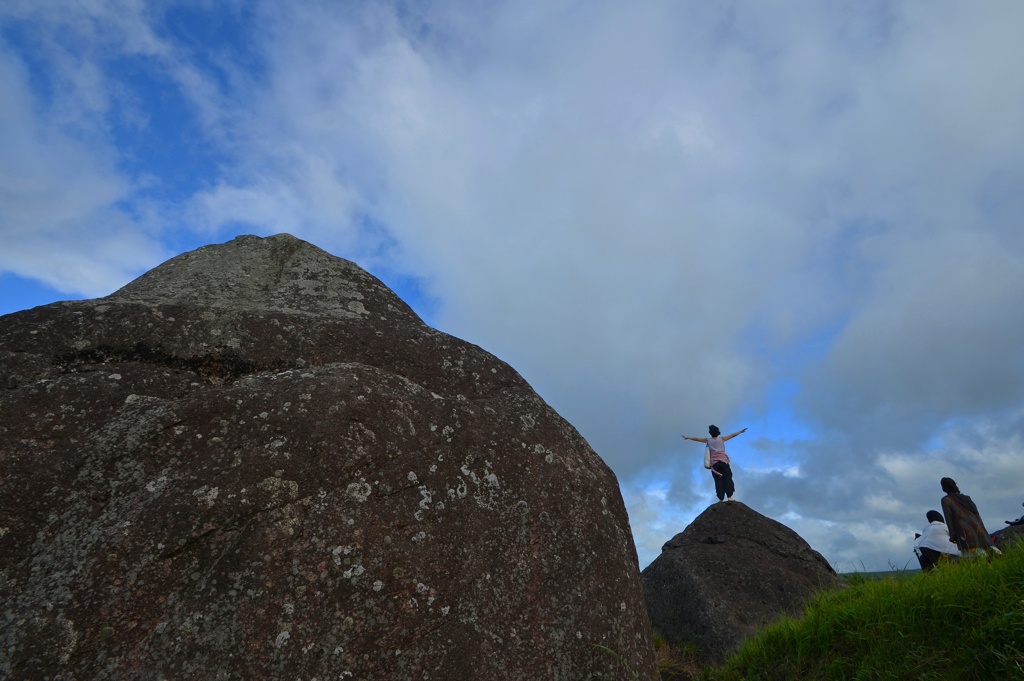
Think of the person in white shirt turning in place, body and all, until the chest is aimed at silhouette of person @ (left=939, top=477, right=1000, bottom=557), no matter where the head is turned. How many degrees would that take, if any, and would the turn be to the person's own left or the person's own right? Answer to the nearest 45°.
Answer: approximately 135° to the person's own right

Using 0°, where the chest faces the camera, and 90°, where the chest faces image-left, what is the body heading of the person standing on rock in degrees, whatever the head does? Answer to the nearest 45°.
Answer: approximately 180°

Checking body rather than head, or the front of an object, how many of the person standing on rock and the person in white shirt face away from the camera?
2

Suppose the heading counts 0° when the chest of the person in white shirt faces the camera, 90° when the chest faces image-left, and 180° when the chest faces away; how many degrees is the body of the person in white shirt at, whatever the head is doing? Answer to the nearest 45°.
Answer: approximately 180°

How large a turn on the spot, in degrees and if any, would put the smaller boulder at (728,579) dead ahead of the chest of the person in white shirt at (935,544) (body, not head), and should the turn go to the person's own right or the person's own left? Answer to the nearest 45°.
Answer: approximately 90° to the person's own left

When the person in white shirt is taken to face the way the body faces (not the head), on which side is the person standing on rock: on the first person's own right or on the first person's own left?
on the first person's own left
